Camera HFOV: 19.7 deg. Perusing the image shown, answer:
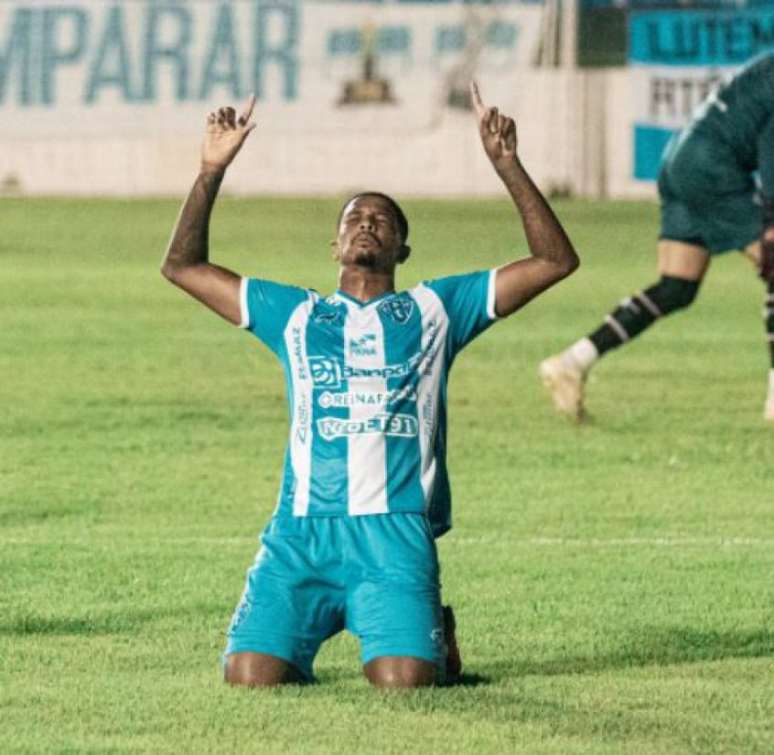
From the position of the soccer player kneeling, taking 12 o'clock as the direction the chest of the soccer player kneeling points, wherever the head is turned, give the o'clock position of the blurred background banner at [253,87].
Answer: The blurred background banner is roughly at 6 o'clock from the soccer player kneeling.

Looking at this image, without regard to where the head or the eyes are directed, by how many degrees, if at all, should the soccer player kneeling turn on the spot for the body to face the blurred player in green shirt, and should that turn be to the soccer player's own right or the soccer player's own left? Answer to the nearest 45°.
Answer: approximately 180°

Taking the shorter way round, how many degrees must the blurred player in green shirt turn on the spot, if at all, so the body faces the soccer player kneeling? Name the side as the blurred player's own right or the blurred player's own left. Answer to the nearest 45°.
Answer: approximately 90° to the blurred player's own right

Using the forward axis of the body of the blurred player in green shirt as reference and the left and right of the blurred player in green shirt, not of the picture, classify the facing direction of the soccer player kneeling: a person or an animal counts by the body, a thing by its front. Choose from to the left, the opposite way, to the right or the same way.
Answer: to the right

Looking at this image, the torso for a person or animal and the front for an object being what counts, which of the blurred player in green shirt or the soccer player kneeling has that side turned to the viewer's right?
the blurred player in green shirt

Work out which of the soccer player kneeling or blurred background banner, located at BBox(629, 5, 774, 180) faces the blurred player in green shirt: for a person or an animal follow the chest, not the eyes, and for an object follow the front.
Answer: the blurred background banner

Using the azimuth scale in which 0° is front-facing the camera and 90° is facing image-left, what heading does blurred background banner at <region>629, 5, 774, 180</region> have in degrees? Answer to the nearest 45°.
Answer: approximately 0°

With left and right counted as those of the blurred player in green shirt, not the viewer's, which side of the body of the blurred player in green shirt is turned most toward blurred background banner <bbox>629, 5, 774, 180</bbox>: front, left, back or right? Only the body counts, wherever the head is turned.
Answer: left

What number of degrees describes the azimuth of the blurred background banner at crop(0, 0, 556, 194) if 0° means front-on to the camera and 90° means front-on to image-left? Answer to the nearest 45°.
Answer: approximately 0°

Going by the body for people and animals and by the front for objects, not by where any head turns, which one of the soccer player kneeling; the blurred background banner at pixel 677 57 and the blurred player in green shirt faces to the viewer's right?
the blurred player in green shirt

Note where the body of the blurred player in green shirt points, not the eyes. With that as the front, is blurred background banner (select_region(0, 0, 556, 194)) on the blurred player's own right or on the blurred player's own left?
on the blurred player's own left

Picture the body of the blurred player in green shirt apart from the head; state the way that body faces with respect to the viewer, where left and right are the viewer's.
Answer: facing to the right of the viewer
